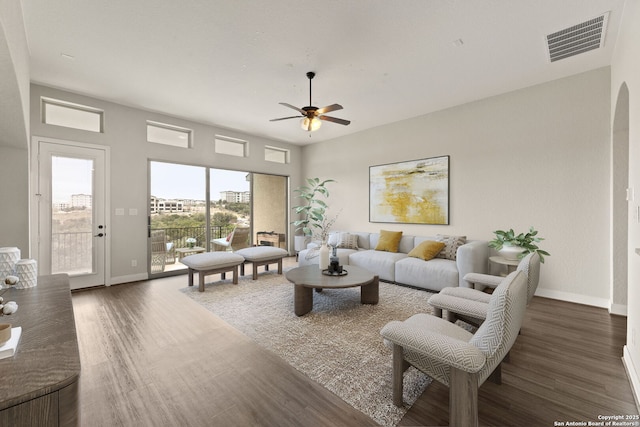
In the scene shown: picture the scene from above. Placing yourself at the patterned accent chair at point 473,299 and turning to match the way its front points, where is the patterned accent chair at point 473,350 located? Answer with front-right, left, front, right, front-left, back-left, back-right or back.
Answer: back-left

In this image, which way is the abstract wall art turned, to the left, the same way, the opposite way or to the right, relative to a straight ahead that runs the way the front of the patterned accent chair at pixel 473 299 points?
to the left

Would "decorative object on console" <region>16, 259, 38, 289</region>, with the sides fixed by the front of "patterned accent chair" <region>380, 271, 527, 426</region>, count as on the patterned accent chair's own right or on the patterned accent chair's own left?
on the patterned accent chair's own left

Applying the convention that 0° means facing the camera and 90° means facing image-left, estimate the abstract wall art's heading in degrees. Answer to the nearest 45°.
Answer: approximately 45°

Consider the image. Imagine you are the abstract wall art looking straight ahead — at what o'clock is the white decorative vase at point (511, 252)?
The white decorative vase is roughly at 9 o'clock from the abstract wall art.

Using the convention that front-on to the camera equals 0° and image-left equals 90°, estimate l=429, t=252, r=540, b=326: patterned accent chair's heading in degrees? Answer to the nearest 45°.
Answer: approximately 135°

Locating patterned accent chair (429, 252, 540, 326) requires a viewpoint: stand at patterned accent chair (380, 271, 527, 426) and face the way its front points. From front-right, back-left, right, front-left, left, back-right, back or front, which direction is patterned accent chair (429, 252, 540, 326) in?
front-right

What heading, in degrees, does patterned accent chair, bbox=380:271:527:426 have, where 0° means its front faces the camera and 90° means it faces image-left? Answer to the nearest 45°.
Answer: approximately 135°

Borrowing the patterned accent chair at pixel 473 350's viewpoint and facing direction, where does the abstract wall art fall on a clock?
The abstract wall art is roughly at 1 o'clock from the patterned accent chair.
